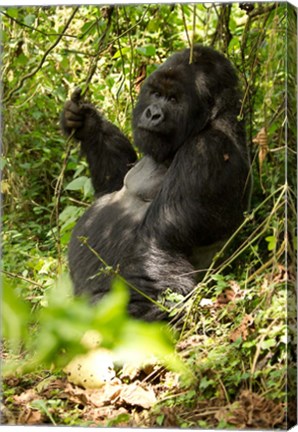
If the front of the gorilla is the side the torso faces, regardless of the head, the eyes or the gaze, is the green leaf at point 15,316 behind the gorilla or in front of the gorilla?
in front

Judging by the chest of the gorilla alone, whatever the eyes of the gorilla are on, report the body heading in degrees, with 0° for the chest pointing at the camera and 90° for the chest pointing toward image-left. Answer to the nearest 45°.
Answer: approximately 45°

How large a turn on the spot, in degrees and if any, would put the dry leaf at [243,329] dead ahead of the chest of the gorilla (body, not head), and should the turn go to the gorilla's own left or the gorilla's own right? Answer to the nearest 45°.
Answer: approximately 90° to the gorilla's own left

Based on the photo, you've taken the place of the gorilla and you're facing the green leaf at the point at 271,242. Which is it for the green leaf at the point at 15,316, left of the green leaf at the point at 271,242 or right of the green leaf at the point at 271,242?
right

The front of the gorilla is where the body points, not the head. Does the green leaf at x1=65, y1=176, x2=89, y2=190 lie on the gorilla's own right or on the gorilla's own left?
on the gorilla's own right

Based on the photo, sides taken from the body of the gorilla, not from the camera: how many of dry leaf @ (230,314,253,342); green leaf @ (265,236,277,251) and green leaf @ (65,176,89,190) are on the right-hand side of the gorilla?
1
